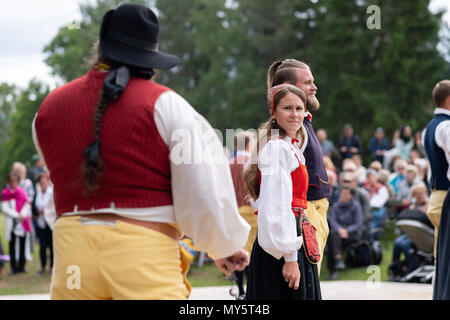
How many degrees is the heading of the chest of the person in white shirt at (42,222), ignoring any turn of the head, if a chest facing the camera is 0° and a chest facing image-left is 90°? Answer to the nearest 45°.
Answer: approximately 315°

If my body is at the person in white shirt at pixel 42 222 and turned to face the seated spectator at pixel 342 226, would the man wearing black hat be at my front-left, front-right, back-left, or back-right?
front-right

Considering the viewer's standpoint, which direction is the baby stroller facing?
facing the viewer and to the left of the viewer

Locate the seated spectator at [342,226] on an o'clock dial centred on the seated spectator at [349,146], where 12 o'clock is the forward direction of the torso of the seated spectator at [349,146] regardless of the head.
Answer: the seated spectator at [342,226] is roughly at 12 o'clock from the seated spectator at [349,146].

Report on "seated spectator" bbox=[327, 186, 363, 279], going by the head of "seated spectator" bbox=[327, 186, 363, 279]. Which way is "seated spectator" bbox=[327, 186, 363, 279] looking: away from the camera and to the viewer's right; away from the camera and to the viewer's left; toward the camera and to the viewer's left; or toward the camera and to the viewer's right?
toward the camera and to the viewer's left

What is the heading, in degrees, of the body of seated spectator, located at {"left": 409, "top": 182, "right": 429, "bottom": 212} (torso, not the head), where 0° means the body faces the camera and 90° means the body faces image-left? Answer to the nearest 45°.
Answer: approximately 45°

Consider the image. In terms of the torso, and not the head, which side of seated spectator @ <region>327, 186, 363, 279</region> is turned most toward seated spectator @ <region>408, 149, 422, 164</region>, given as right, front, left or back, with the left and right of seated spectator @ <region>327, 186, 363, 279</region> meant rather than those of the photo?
back

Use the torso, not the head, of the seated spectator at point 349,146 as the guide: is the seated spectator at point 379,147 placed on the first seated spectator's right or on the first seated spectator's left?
on the first seated spectator's left

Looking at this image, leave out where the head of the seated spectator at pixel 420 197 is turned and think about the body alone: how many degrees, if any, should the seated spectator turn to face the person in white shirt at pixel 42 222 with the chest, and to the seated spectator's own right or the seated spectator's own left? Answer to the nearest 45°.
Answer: approximately 45° to the seated spectator's own right

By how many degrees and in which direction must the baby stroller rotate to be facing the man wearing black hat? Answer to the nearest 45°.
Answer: approximately 45° to its left

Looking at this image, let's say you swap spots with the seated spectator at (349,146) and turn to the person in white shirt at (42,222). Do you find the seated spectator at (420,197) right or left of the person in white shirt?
left
